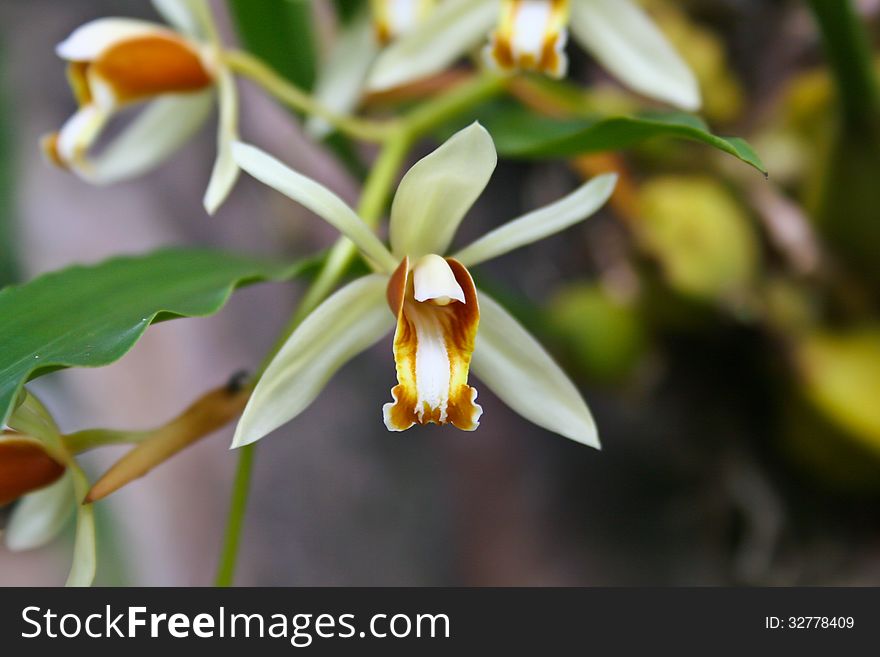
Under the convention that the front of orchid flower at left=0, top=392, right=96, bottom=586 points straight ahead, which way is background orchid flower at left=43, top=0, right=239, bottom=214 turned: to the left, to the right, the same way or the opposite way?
the same way

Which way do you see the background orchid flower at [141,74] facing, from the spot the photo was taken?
facing to the left of the viewer

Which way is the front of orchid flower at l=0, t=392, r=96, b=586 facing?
to the viewer's left

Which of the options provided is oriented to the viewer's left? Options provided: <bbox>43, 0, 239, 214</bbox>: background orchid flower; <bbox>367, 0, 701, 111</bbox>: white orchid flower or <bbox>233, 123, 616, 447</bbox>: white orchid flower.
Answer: the background orchid flower

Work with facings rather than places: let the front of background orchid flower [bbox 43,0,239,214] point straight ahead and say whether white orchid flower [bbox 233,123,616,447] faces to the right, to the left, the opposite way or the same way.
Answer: to the left

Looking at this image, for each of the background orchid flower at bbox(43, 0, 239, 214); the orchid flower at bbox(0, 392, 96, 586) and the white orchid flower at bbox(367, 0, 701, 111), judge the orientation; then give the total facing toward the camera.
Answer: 1

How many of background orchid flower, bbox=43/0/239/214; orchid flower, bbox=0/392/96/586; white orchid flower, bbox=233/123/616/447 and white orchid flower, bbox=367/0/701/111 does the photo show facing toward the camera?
2

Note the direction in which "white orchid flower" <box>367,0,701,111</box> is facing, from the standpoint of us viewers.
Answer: facing the viewer

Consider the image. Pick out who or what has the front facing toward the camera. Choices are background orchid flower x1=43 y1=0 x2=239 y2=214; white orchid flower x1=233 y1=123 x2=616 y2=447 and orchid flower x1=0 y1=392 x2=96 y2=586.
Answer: the white orchid flower
